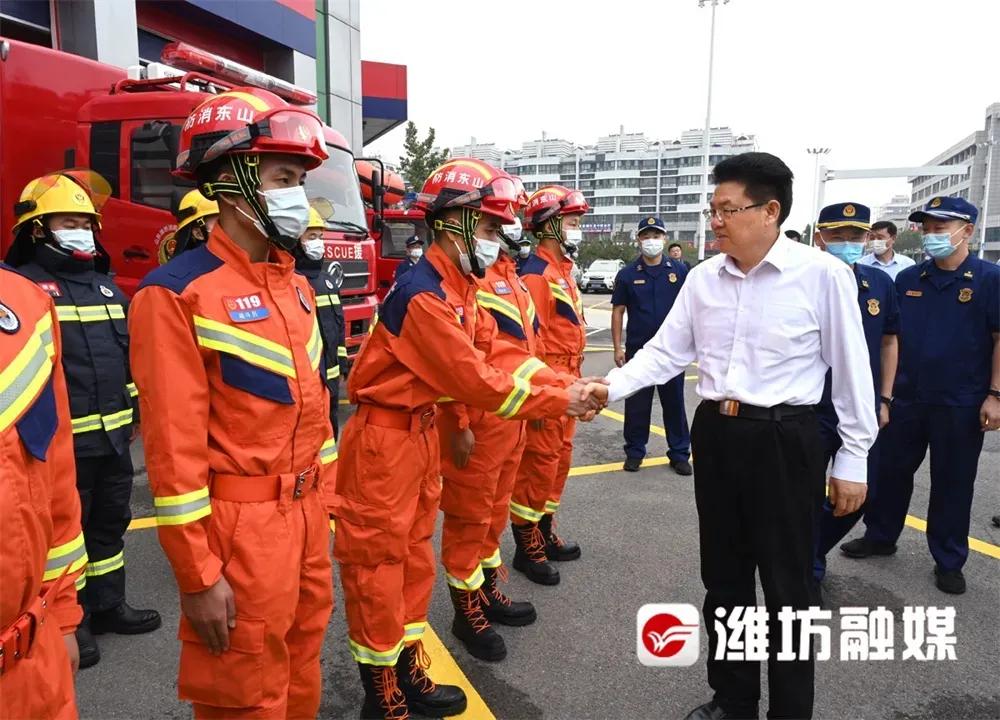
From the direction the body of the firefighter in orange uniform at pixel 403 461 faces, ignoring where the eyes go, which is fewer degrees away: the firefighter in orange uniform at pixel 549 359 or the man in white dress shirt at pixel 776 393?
the man in white dress shirt

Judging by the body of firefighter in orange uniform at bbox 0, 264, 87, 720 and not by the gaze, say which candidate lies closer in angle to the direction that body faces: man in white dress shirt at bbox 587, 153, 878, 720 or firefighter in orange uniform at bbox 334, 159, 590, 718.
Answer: the man in white dress shirt

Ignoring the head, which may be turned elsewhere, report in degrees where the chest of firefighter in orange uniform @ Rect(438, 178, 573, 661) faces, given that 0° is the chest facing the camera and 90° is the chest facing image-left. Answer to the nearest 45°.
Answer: approximately 315°

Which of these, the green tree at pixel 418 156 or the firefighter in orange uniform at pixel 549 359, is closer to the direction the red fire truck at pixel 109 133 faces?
the firefighter in orange uniform

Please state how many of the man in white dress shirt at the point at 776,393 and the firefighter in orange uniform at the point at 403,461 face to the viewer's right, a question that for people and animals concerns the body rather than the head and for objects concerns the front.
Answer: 1

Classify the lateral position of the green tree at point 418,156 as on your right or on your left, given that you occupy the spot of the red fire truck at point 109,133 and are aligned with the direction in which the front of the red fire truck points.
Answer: on your left

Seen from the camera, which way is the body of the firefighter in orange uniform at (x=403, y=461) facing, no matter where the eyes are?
to the viewer's right

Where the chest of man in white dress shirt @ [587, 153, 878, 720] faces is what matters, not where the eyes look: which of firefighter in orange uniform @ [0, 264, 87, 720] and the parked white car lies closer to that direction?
the firefighter in orange uniform

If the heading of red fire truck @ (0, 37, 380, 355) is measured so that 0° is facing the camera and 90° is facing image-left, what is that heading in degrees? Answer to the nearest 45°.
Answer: approximately 315°

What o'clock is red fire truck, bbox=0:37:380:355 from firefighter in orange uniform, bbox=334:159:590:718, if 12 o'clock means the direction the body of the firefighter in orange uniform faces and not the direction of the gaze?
The red fire truck is roughly at 8 o'clock from the firefighter in orange uniform.
